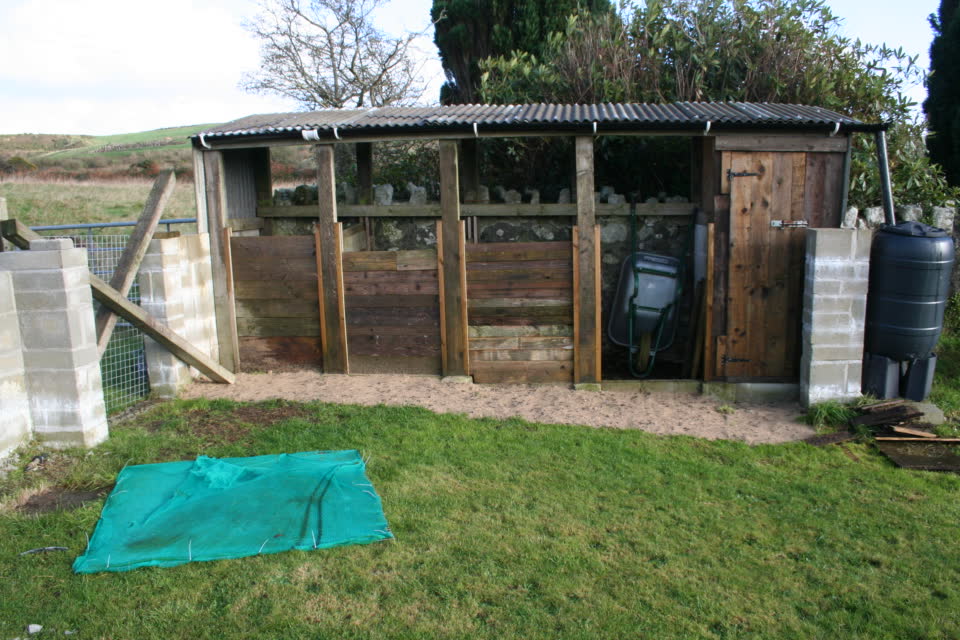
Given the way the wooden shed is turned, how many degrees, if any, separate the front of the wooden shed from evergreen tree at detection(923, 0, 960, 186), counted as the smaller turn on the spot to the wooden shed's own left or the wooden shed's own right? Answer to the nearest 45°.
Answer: approximately 135° to the wooden shed's own left

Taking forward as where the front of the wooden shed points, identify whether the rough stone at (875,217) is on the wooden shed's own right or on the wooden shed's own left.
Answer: on the wooden shed's own left

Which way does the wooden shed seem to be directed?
toward the camera

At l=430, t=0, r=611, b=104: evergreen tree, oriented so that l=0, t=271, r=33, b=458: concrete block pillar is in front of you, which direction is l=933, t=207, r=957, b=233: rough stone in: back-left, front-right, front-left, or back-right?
front-left

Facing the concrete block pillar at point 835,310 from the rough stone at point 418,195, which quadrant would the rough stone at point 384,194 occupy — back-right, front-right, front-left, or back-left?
back-right

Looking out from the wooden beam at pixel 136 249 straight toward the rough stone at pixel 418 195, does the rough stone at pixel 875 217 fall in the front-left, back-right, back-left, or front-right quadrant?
front-right

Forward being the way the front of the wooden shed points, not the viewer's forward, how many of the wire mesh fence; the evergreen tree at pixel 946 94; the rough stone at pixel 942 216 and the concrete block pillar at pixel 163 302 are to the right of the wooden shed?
2

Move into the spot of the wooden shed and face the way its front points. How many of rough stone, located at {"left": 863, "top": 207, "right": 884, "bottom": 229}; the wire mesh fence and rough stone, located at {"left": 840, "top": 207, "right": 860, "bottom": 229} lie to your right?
1

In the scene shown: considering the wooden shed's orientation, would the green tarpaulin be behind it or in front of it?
in front

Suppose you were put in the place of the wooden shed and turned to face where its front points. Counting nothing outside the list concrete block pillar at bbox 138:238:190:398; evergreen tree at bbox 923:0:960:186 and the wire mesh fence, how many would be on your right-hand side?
2

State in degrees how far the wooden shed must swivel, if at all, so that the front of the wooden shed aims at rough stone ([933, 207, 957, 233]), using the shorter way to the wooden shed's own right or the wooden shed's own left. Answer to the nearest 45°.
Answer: approximately 90° to the wooden shed's own left

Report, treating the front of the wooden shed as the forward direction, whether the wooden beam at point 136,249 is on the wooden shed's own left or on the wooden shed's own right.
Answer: on the wooden shed's own right

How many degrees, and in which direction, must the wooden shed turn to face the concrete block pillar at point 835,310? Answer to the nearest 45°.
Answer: approximately 90° to its left

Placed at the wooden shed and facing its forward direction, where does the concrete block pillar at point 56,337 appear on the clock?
The concrete block pillar is roughly at 2 o'clock from the wooden shed.

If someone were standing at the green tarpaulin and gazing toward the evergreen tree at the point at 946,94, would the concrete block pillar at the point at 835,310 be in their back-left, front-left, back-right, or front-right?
front-right

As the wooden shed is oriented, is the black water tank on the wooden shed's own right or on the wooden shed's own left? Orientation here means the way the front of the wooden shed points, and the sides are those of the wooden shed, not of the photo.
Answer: on the wooden shed's own left

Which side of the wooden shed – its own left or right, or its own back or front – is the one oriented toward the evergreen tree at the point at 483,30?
back

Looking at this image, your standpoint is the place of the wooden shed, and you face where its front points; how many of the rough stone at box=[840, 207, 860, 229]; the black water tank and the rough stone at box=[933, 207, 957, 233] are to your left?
3
